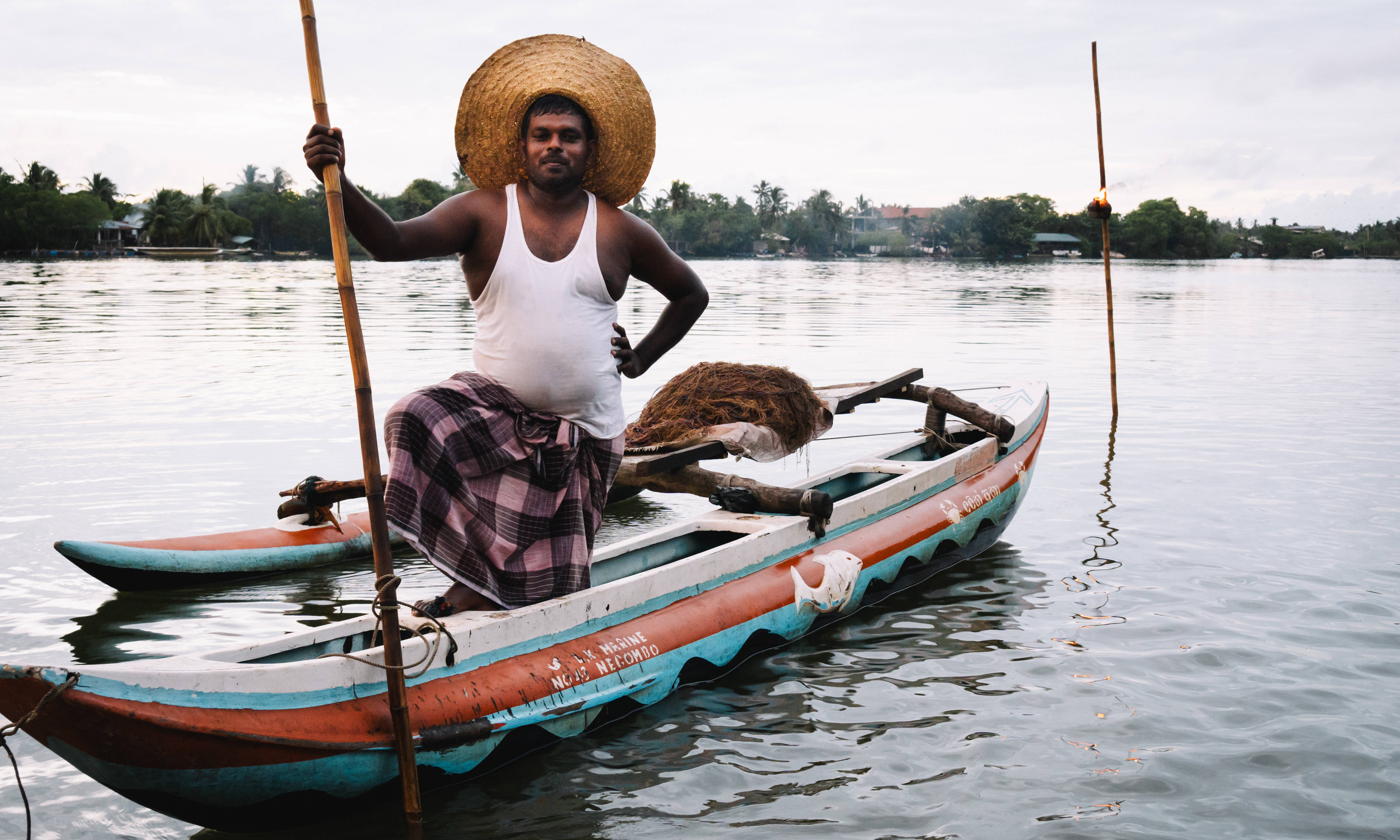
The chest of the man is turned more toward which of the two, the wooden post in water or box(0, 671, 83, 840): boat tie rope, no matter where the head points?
the boat tie rope

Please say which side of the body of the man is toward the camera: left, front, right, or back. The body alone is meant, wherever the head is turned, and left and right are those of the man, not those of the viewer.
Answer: front

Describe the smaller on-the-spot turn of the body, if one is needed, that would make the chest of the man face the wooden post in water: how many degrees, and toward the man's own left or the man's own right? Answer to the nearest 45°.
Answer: approximately 135° to the man's own left
